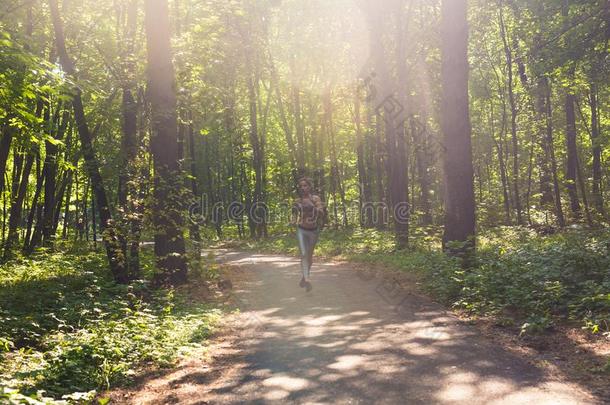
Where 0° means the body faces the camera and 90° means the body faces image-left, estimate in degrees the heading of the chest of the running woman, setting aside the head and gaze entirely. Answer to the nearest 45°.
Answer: approximately 0°
